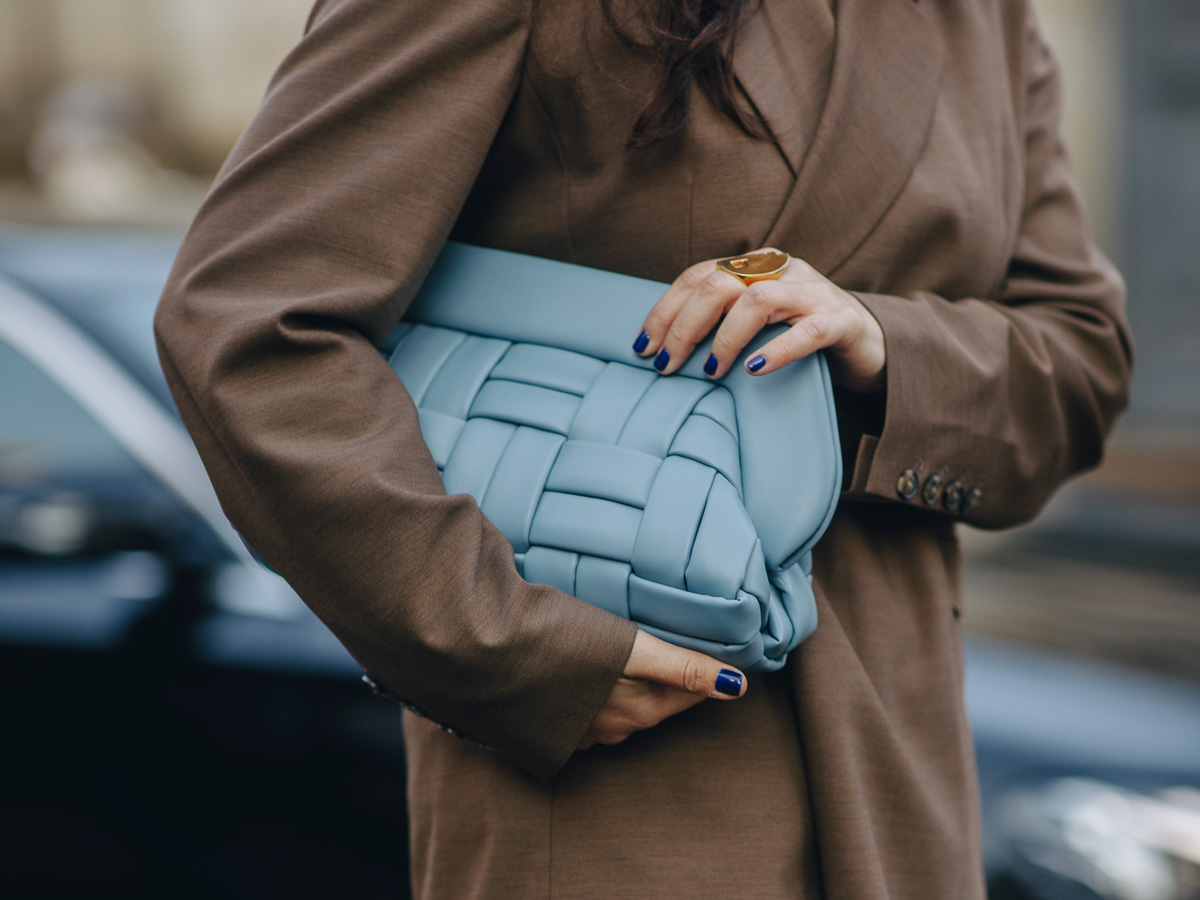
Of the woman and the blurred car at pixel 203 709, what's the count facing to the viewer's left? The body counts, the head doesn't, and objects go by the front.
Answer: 0

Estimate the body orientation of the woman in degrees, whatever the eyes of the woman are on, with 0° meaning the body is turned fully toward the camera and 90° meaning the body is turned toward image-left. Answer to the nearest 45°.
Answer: approximately 315°
